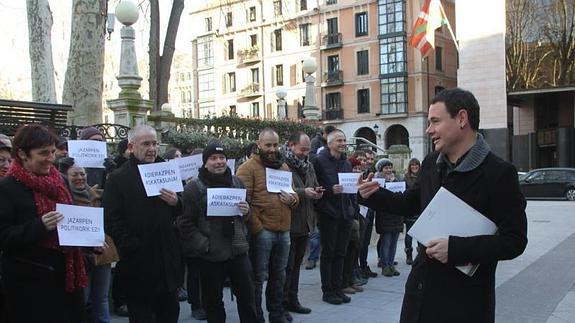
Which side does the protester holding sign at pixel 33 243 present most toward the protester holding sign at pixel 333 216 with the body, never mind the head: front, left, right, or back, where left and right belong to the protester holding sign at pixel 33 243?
left

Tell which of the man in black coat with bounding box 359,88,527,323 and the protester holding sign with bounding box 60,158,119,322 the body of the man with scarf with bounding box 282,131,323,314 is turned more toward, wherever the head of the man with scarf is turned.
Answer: the man in black coat

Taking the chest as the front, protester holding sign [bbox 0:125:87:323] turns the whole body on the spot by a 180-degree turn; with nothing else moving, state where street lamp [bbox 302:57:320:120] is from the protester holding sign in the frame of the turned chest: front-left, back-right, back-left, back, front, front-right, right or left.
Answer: right

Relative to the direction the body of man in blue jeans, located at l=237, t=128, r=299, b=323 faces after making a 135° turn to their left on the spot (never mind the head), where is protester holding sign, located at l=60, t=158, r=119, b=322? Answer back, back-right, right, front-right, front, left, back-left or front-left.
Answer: left

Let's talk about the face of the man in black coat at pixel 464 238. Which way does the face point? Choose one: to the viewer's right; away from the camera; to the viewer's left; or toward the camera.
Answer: to the viewer's left

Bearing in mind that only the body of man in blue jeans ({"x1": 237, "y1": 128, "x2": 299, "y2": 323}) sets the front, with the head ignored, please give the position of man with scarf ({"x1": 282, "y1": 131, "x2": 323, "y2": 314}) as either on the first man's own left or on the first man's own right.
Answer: on the first man's own left

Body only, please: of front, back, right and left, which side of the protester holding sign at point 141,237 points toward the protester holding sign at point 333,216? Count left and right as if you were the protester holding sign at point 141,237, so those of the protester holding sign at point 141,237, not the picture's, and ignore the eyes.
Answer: left

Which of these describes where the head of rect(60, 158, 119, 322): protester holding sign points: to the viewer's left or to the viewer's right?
to the viewer's right

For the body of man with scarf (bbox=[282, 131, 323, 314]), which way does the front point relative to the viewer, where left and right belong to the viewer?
facing the viewer and to the right of the viewer

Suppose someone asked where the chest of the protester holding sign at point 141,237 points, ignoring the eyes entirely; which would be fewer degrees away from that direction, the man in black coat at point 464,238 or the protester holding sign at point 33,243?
the man in black coat

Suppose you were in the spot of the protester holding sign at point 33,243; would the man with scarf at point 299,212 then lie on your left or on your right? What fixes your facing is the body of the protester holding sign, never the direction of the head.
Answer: on your left

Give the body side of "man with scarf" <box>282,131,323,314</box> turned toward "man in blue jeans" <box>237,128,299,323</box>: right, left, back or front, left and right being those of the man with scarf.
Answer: right

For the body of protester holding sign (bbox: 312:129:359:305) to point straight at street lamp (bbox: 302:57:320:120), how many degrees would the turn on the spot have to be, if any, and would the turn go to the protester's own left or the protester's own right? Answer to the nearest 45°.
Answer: approximately 135° to the protester's own left
